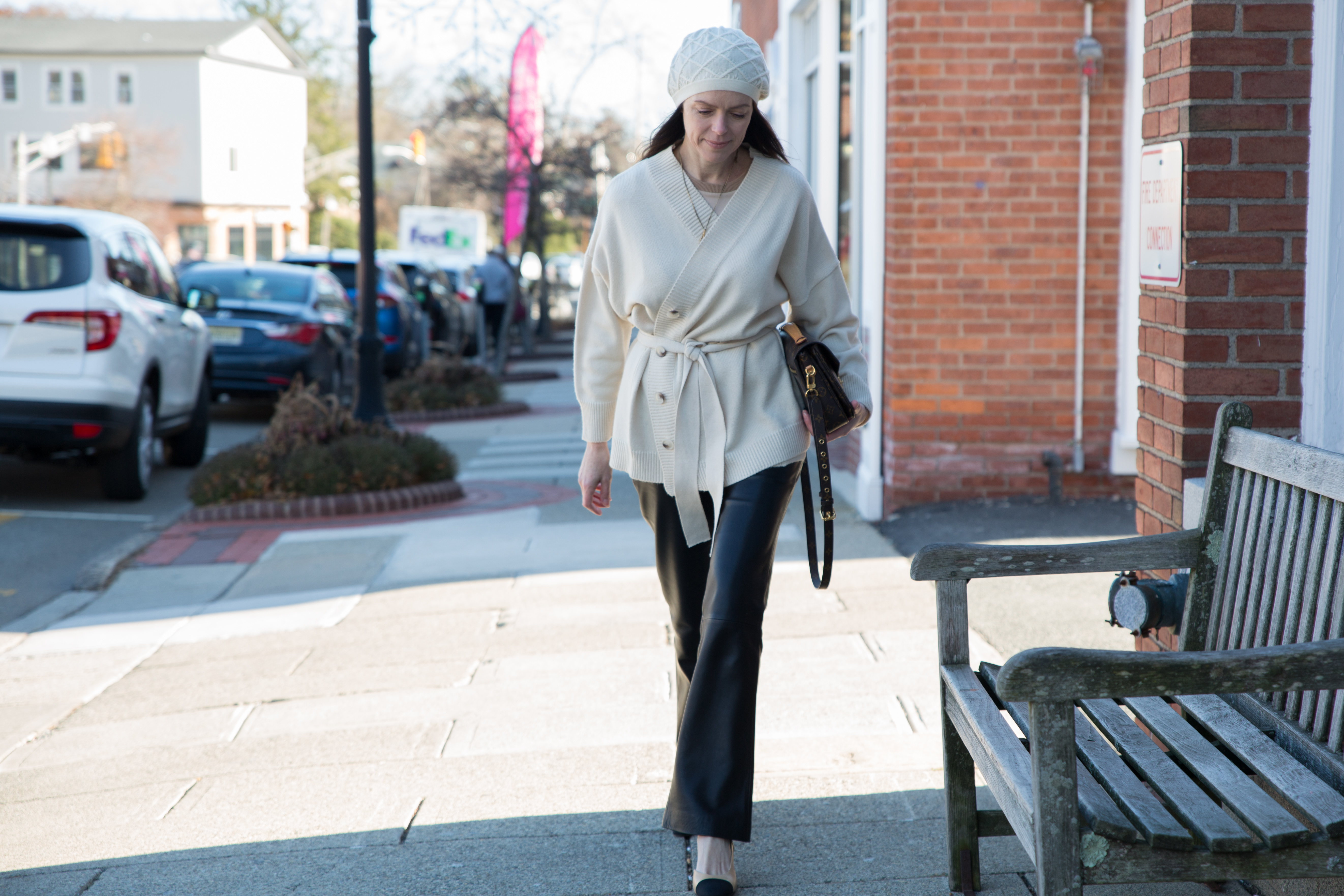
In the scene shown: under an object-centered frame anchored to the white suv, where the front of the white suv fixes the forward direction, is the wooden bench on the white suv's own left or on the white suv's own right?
on the white suv's own right

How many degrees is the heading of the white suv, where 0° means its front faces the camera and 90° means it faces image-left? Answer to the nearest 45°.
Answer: approximately 225°
